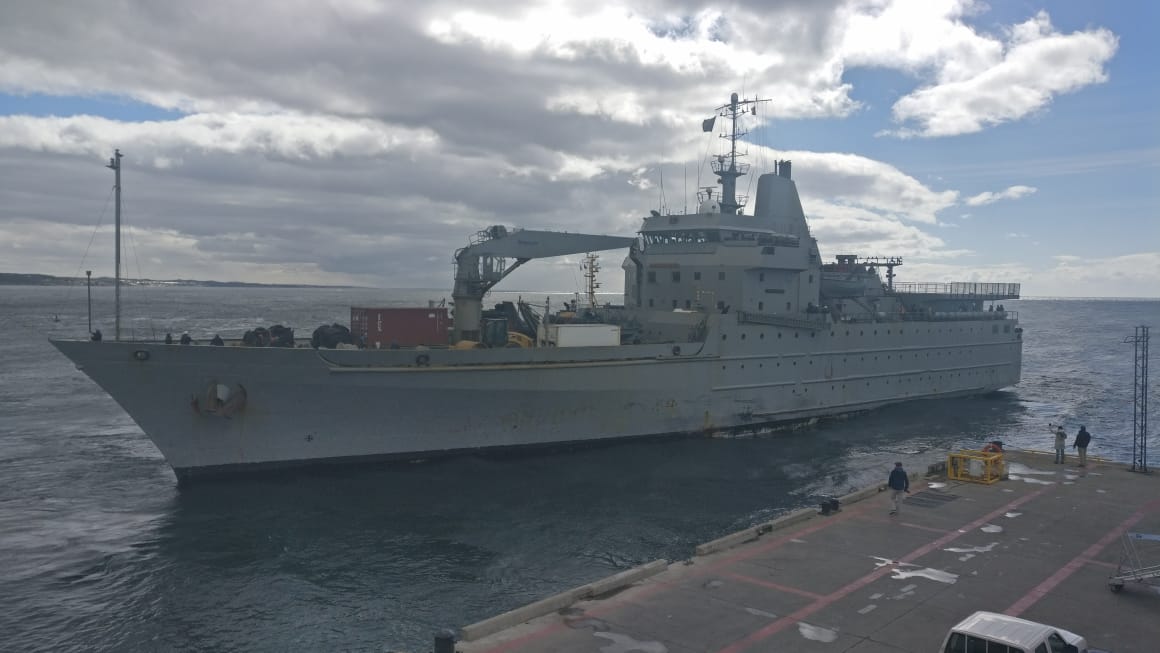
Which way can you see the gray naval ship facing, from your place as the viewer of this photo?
facing the viewer and to the left of the viewer

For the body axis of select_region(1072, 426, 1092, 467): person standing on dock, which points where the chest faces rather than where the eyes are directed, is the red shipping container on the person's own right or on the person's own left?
on the person's own left

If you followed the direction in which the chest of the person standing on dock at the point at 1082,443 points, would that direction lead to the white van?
no

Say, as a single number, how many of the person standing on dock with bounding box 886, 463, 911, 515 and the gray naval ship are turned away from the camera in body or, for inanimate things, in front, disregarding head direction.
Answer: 1

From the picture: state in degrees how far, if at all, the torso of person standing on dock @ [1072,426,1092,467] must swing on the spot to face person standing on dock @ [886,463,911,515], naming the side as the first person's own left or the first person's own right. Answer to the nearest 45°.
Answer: approximately 180°

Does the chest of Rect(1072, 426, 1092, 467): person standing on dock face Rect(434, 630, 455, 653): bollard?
no

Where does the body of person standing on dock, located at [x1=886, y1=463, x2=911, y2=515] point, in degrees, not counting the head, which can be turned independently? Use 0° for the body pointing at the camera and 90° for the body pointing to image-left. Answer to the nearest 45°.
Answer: approximately 180°

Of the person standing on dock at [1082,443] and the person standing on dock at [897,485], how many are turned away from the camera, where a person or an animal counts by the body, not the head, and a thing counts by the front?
2

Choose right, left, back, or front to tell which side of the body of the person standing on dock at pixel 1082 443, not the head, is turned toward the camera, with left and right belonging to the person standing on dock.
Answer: back

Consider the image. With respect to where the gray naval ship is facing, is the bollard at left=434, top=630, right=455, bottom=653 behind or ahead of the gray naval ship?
ahead

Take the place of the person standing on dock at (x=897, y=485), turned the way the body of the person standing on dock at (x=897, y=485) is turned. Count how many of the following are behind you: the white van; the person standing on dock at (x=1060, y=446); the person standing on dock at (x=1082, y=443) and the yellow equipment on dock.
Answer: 1

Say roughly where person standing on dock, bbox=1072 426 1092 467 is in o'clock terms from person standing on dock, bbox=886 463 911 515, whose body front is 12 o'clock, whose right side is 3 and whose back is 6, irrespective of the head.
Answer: person standing on dock, bbox=1072 426 1092 467 is roughly at 1 o'clock from person standing on dock, bbox=886 463 911 515.

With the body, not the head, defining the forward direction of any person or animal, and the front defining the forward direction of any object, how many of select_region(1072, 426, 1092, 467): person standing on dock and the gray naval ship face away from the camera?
1
